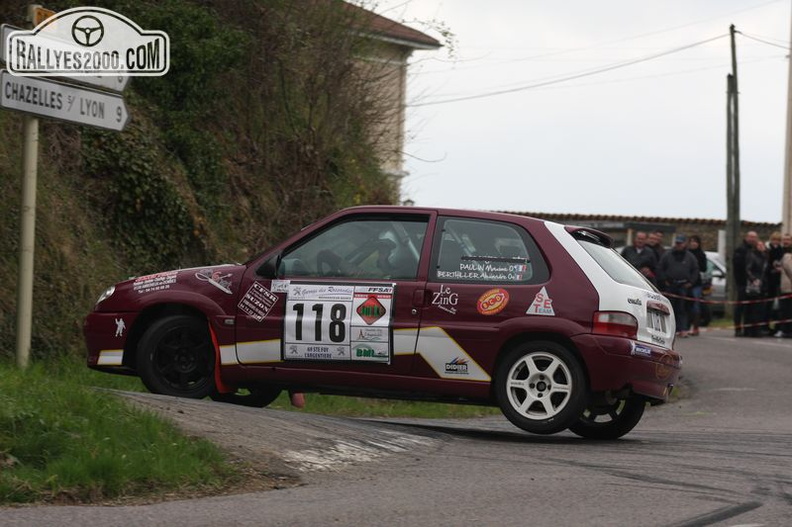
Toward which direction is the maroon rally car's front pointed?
to the viewer's left

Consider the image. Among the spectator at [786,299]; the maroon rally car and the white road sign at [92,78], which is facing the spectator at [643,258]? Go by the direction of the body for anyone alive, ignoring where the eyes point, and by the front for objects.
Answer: the spectator at [786,299]

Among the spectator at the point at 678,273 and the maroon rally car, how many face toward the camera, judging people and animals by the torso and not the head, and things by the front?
1

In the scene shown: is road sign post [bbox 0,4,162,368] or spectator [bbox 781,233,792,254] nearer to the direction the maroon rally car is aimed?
the road sign post

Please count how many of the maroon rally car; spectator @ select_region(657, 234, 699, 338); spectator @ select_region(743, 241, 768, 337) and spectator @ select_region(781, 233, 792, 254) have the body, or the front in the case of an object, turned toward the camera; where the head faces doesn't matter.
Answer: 3
